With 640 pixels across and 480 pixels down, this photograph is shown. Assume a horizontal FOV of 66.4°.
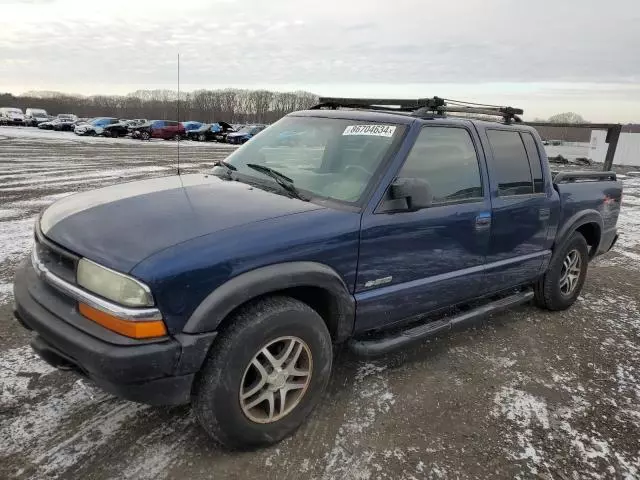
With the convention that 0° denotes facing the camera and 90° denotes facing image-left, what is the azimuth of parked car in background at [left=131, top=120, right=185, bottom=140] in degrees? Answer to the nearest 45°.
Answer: approximately 45°

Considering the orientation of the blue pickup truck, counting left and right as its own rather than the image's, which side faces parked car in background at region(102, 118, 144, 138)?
right

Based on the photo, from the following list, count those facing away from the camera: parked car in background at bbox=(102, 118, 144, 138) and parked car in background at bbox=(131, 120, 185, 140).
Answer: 0

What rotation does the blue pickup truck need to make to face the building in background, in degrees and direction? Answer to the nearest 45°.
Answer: approximately 180°

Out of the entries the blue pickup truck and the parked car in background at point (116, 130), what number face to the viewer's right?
0

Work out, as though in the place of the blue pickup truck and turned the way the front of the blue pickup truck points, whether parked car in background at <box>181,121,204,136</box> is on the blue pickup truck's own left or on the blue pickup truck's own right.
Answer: on the blue pickup truck's own right

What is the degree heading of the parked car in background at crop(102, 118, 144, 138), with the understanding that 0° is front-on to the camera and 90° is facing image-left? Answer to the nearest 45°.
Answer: approximately 45°

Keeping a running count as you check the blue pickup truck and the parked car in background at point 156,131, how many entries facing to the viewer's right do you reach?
0
